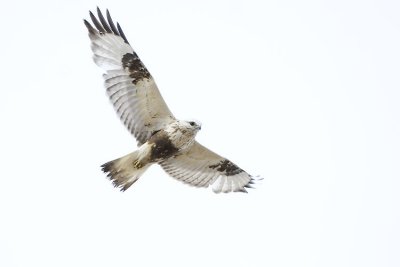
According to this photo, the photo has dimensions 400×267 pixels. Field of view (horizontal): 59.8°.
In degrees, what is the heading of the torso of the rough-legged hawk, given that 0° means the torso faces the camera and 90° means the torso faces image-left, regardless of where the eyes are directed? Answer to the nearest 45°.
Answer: approximately 270°
